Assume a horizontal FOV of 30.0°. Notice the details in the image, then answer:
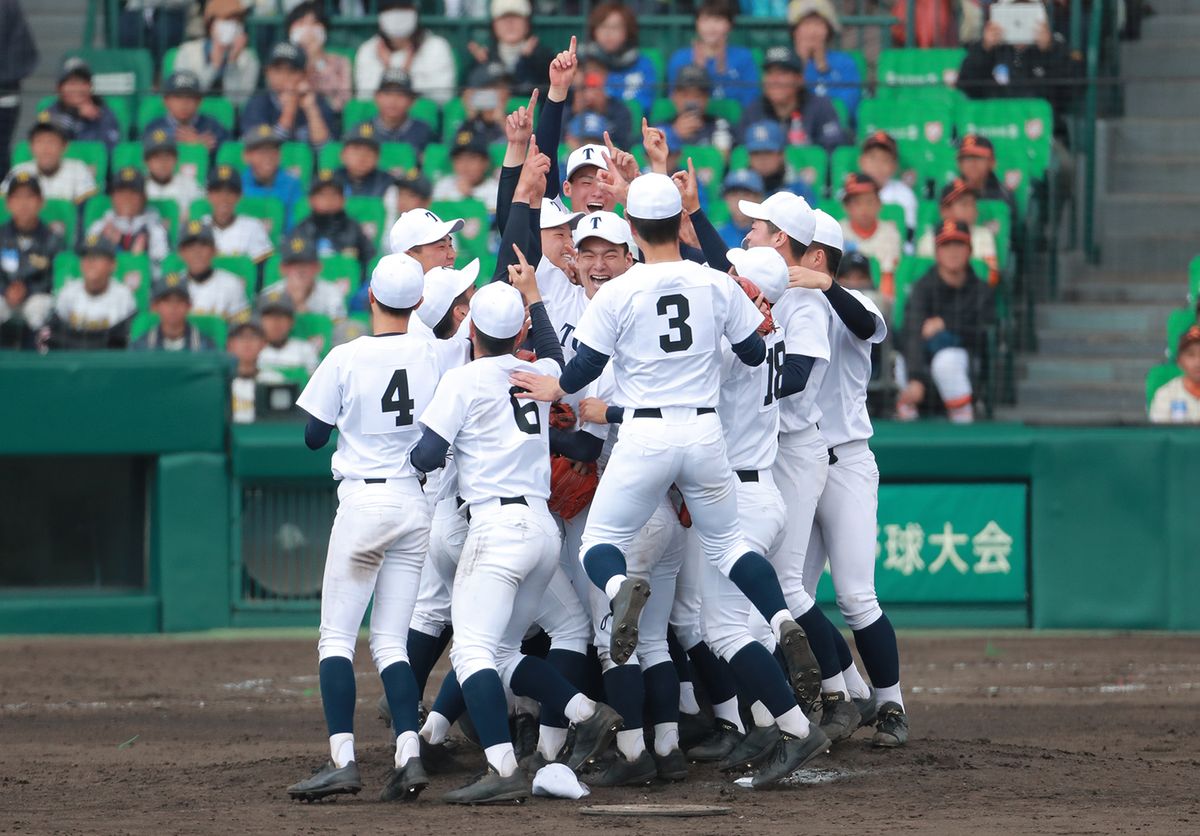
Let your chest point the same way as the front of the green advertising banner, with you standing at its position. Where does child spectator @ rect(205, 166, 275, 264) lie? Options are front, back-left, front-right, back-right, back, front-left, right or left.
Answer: right

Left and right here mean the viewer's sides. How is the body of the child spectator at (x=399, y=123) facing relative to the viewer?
facing the viewer

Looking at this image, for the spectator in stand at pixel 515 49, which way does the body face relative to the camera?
toward the camera

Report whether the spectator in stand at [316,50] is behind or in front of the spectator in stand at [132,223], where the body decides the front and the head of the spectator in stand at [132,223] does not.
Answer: behind

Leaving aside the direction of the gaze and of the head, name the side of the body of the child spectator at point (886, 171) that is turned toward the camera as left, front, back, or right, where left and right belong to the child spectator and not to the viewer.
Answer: front

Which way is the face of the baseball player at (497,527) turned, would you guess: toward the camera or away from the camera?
away from the camera

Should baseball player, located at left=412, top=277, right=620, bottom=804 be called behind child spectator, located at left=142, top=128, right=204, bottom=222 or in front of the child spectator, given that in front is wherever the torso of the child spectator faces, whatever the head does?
in front

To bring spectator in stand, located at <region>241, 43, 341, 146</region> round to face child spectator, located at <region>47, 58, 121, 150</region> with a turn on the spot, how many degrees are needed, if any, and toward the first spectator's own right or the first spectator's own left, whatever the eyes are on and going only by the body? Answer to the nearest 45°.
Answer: approximately 90° to the first spectator's own right

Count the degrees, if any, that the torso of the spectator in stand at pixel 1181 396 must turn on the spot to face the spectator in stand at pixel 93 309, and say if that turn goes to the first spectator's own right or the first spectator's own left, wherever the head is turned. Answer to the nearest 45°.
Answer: approximately 90° to the first spectator's own right

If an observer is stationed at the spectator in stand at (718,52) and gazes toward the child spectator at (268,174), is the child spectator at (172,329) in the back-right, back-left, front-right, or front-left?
front-left

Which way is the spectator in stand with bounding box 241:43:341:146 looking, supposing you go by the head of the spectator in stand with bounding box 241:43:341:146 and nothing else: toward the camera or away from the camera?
toward the camera

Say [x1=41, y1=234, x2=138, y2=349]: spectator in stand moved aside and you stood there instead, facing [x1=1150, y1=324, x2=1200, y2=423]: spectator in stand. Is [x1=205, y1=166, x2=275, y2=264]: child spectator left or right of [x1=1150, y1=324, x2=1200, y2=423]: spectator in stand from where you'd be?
left

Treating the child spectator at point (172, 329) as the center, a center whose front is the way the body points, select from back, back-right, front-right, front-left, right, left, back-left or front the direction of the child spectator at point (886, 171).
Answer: left

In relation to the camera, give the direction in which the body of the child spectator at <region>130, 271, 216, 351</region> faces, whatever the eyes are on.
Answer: toward the camera

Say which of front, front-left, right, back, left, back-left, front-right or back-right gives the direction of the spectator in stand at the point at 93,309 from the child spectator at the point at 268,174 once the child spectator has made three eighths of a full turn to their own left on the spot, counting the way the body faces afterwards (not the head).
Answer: back

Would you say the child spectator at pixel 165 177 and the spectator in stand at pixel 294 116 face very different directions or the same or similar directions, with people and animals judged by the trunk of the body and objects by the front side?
same or similar directions

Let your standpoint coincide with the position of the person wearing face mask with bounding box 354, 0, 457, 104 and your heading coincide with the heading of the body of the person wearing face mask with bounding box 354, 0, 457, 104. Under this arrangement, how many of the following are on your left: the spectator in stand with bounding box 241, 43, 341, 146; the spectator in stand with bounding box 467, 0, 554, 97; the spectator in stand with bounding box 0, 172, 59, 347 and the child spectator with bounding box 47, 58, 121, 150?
1

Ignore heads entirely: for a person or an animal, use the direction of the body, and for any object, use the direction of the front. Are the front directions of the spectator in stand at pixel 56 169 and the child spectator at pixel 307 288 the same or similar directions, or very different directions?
same or similar directions

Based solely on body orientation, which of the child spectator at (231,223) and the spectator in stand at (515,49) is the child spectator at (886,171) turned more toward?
the child spectator
